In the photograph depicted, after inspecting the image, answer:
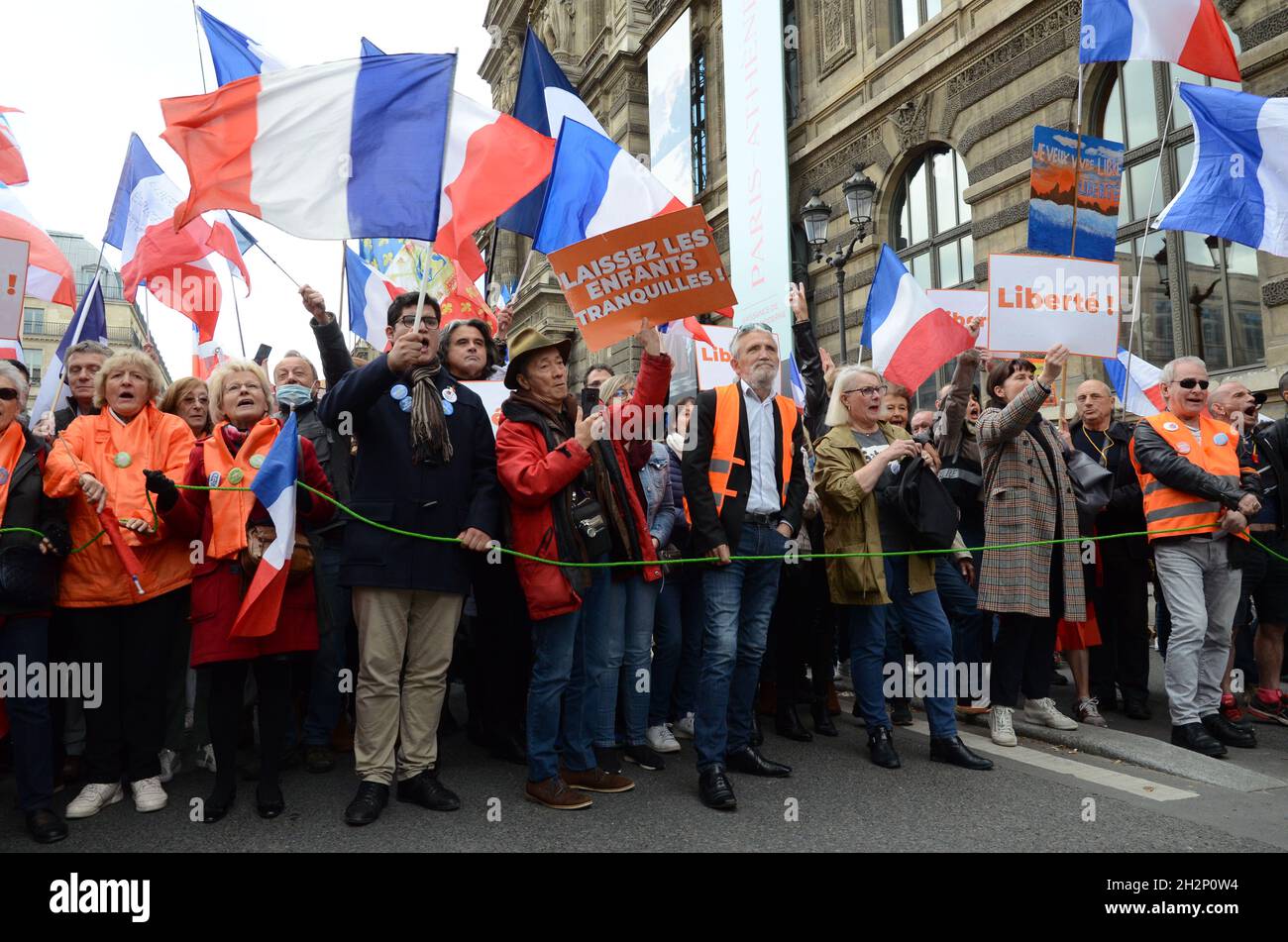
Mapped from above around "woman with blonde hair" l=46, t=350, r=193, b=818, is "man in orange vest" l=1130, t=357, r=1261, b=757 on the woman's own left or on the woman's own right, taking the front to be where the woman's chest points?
on the woman's own left

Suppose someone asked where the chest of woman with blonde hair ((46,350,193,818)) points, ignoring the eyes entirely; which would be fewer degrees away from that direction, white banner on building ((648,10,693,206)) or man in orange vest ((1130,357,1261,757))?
the man in orange vest

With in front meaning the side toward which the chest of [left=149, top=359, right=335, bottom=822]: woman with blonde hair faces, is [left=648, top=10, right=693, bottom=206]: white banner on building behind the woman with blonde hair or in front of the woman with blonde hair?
behind

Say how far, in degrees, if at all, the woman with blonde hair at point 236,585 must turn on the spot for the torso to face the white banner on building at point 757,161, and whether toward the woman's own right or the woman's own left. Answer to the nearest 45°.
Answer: approximately 135° to the woman's own left

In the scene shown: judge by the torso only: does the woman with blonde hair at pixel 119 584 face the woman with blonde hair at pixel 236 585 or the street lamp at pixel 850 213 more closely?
the woman with blonde hair

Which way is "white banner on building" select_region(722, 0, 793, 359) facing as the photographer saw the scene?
facing the viewer and to the left of the viewer

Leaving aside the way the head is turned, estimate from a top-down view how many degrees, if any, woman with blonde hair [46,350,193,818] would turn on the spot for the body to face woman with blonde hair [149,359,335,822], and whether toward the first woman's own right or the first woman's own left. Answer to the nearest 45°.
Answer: approximately 45° to the first woman's own left

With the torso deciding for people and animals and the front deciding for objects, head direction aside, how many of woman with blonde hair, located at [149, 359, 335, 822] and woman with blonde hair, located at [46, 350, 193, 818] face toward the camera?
2

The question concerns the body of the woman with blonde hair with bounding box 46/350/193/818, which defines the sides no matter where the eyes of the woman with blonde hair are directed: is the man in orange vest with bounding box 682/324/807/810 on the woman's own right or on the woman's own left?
on the woman's own left

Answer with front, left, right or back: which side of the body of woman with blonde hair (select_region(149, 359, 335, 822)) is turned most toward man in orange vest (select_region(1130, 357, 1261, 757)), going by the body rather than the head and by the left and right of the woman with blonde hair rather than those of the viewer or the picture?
left

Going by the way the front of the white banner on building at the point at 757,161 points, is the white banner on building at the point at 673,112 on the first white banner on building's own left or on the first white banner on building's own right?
on the first white banner on building's own right
